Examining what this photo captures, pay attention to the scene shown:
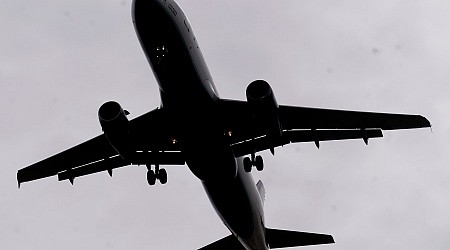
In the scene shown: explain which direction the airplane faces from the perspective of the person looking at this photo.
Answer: facing the viewer
